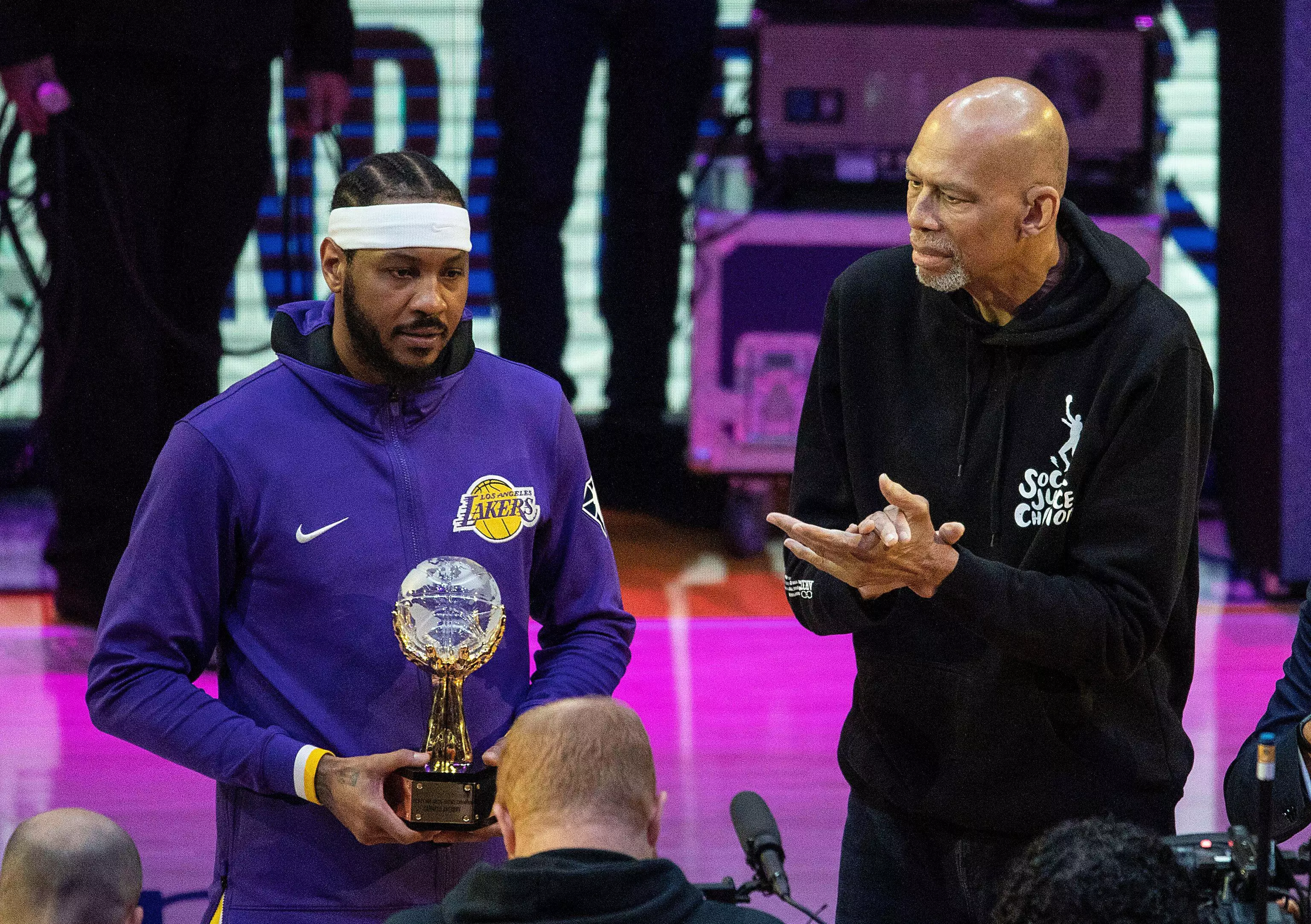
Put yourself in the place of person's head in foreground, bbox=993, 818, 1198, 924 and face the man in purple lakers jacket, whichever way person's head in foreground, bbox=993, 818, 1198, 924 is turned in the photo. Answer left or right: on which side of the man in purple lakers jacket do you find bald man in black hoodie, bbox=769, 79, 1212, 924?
right

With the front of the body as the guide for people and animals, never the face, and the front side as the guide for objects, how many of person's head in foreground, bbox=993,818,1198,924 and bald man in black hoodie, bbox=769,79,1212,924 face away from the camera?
1

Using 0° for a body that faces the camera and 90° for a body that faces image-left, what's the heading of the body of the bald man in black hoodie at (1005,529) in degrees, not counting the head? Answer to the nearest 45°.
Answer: approximately 45°

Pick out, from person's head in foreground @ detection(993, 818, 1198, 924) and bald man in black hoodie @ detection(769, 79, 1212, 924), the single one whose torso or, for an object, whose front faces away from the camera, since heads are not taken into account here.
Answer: the person's head in foreground

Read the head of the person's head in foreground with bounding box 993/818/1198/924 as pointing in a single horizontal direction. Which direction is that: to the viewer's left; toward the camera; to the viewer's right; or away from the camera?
away from the camera

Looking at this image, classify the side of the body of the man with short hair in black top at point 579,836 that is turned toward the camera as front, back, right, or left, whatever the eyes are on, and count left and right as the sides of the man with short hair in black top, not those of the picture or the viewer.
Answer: back

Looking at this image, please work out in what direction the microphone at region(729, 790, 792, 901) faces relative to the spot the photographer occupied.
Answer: facing away from the viewer and to the left of the viewer

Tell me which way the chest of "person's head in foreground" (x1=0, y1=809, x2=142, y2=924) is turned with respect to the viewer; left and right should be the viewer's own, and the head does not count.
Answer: facing away from the viewer

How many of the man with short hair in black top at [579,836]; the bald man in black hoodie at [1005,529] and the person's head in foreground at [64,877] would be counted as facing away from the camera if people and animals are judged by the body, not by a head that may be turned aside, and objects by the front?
2

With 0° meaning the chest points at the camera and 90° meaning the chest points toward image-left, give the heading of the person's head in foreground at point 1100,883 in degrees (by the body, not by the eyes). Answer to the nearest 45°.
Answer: approximately 180°

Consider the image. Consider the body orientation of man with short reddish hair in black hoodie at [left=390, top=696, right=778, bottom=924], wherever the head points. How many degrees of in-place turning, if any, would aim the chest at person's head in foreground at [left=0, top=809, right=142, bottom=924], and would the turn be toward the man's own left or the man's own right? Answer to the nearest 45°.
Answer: approximately 45° to the man's own left
